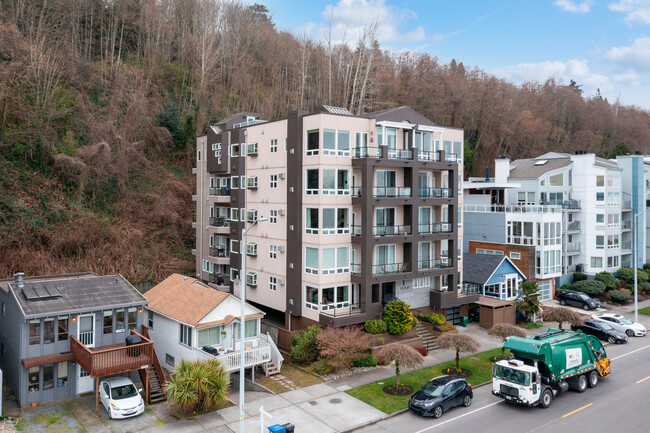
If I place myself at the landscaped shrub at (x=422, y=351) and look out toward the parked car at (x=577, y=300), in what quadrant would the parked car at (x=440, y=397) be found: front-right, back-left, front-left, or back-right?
back-right

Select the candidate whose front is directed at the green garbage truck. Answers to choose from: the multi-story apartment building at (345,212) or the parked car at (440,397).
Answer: the multi-story apartment building

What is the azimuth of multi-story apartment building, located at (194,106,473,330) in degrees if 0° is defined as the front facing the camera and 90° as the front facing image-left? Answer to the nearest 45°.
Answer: approximately 315°

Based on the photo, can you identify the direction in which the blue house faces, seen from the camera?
facing the viewer and to the right of the viewer

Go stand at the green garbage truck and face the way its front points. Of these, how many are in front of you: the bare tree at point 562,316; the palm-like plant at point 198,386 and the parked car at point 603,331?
1

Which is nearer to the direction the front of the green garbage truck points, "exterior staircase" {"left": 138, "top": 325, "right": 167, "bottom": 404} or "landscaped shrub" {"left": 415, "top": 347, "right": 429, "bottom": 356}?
the exterior staircase

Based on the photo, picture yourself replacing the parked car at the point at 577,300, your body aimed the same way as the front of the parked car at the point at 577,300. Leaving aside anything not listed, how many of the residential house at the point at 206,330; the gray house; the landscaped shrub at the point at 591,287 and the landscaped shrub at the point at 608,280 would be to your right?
2

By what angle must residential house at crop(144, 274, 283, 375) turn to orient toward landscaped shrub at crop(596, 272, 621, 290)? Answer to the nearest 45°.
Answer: approximately 45° to its left

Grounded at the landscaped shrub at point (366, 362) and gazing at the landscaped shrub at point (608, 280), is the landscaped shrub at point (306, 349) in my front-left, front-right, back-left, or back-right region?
back-left

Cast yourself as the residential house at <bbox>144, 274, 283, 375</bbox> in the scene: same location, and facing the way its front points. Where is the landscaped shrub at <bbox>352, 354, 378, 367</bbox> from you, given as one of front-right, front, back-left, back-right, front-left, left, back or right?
front-left

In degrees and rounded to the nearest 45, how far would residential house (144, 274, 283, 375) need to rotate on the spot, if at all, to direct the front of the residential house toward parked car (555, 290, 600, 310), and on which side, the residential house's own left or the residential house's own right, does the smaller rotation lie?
approximately 45° to the residential house's own left

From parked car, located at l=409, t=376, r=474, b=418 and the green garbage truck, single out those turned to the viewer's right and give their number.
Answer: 0

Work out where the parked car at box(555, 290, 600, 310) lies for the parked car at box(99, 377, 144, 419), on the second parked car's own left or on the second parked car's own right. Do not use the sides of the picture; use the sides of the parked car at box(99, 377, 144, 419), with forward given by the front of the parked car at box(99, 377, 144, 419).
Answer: on the second parked car's own left

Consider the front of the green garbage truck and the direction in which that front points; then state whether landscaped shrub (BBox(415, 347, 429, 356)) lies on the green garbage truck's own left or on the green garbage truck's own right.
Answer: on the green garbage truck's own right

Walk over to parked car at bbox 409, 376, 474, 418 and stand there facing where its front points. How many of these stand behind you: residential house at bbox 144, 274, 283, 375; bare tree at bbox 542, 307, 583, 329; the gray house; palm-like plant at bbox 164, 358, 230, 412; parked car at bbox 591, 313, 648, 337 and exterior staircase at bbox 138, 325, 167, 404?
2
